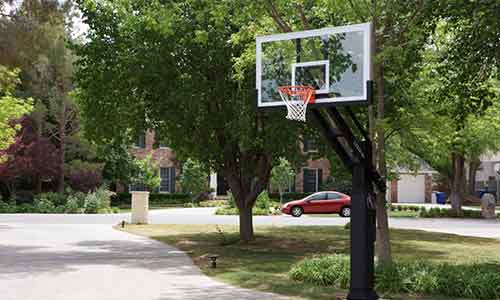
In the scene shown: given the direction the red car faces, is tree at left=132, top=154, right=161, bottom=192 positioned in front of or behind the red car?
in front

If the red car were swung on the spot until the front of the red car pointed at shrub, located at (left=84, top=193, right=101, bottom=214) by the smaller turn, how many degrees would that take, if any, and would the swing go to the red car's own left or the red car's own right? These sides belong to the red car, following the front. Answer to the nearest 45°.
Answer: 0° — it already faces it

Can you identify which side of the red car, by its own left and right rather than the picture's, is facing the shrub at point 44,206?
front

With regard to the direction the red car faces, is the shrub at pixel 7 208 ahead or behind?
ahead

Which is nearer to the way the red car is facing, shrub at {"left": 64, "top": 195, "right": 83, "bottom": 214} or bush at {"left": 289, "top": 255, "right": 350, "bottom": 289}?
the shrub

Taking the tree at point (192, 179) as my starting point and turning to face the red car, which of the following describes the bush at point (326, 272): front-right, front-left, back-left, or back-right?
front-right

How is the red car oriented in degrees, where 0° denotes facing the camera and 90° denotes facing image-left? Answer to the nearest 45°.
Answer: approximately 90°

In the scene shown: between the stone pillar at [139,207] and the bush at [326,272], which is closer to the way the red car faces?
the stone pillar

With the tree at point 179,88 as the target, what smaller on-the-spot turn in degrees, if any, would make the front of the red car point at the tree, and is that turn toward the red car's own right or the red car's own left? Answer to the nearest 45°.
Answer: approximately 90° to the red car's own left

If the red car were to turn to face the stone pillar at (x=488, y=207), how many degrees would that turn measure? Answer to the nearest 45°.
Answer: approximately 180°

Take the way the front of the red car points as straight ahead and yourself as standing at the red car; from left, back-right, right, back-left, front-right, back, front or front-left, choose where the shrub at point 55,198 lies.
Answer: front

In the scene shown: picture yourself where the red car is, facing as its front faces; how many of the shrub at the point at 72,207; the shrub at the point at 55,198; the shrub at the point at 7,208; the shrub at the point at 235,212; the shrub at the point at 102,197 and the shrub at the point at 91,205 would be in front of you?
6

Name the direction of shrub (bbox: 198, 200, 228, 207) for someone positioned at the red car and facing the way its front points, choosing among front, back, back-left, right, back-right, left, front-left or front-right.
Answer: front-right

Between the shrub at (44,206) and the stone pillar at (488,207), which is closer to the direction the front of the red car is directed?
the shrub

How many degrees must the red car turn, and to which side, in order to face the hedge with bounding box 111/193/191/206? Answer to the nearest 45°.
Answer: approximately 45° to its right

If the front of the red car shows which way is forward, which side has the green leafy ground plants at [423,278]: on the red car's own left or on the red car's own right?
on the red car's own left

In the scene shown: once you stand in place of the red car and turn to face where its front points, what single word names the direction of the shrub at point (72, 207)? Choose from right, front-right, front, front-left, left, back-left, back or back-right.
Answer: front

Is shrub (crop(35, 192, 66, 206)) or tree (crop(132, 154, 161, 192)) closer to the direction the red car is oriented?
the shrub
